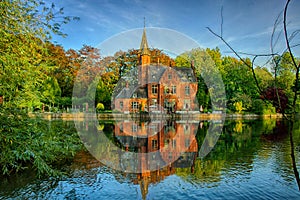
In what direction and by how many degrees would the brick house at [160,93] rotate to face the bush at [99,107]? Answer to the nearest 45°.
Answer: approximately 90° to its right

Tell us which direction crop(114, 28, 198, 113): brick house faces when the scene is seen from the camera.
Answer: facing the viewer
